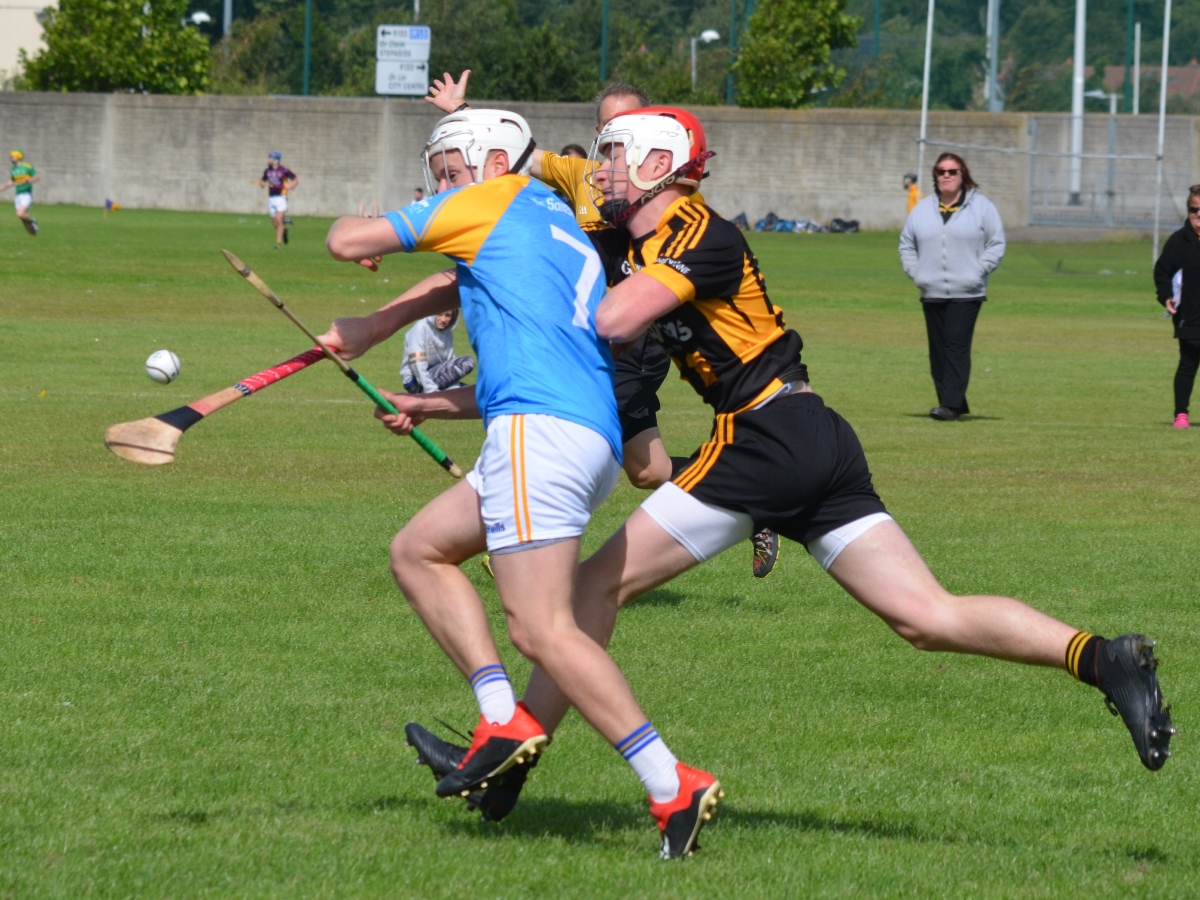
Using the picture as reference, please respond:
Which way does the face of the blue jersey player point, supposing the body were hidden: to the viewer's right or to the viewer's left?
to the viewer's left

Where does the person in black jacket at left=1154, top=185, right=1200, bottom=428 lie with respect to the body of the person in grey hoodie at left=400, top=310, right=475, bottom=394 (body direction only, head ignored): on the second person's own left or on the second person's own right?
on the second person's own left

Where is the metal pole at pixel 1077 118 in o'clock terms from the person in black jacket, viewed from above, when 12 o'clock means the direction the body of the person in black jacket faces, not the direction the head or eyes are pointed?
The metal pole is roughly at 6 o'clock from the person in black jacket.

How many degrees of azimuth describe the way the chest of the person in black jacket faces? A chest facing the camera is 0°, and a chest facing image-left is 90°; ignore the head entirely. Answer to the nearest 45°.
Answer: approximately 0°

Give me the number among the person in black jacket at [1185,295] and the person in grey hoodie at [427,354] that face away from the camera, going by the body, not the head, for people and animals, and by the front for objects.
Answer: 0

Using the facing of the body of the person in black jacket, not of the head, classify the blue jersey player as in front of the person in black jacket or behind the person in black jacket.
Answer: in front

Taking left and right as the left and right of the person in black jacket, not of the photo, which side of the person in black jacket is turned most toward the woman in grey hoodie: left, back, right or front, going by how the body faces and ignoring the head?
right

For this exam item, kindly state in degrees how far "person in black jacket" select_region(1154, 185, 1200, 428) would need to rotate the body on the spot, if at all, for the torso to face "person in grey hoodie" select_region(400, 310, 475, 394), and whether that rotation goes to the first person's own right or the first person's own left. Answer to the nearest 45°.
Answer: approximately 45° to the first person's own right

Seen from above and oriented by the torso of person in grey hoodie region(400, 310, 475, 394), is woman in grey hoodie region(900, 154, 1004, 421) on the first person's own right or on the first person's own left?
on the first person's own left

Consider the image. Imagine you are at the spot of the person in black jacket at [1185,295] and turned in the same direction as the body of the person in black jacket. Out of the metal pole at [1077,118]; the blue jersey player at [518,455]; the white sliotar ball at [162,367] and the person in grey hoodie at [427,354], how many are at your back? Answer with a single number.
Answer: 1
